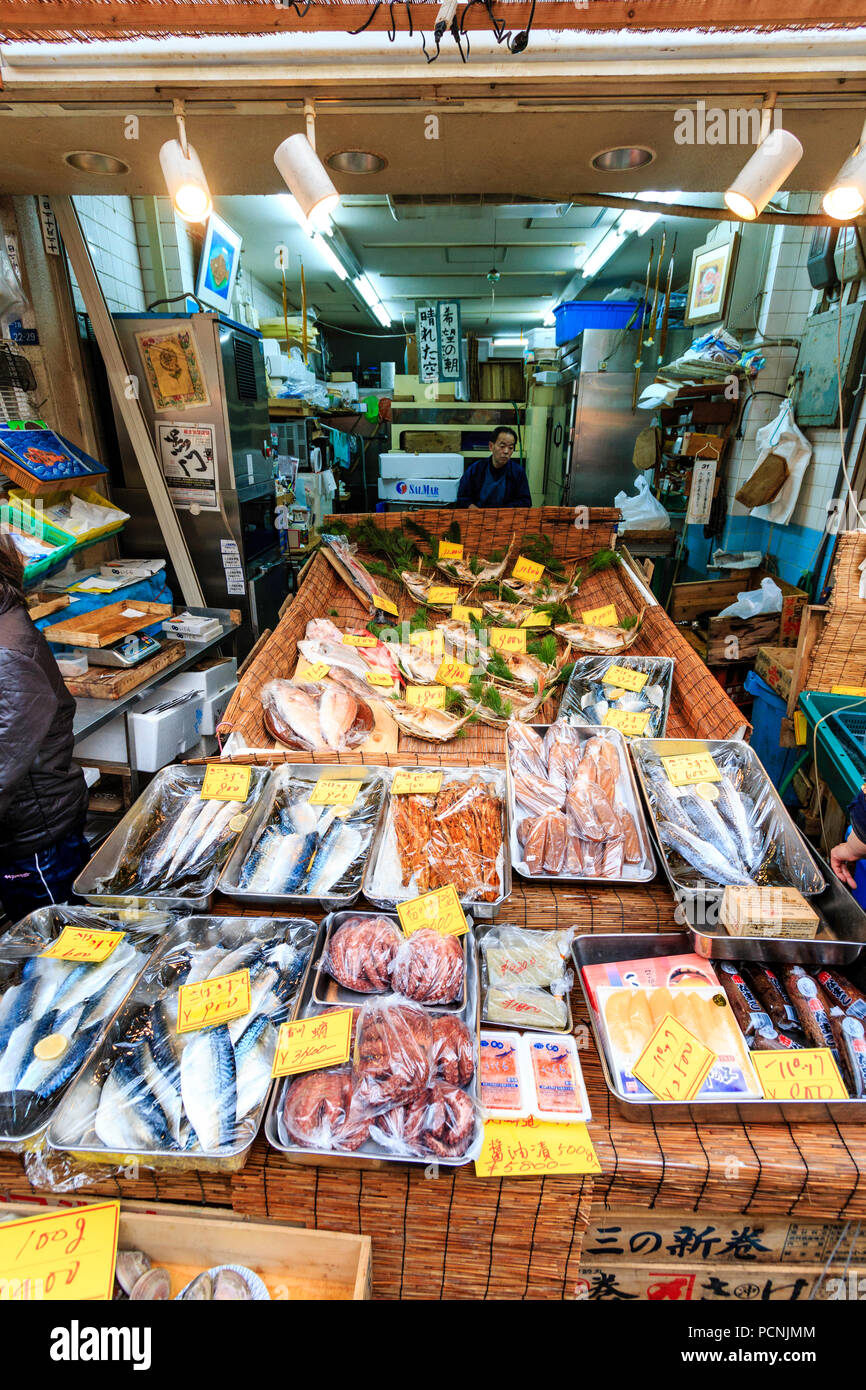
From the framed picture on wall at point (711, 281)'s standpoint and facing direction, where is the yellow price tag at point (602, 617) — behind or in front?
in front

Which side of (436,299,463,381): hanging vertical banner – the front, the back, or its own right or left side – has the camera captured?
front

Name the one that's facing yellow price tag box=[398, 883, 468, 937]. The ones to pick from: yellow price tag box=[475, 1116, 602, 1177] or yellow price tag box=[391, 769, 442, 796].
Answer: yellow price tag box=[391, 769, 442, 796]

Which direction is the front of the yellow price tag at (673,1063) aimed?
toward the camera

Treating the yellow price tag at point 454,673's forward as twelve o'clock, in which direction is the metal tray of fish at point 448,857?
The metal tray of fish is roughly at 12 o'clock from the yellow price tag.

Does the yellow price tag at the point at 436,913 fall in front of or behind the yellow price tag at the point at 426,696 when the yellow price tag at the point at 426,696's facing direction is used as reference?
in front
